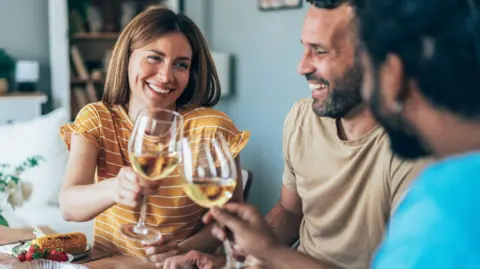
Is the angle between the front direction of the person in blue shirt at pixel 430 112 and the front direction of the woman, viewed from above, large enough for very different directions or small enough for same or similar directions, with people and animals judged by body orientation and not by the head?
very different directions

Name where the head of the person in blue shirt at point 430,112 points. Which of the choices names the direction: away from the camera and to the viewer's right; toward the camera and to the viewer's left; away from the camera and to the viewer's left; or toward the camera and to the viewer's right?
away from the camera and to the viewer's left

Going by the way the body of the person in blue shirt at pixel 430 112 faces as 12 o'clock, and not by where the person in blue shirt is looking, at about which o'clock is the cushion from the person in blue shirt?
The cushion is roughly at 12 o'clock from the person in blue shirt.

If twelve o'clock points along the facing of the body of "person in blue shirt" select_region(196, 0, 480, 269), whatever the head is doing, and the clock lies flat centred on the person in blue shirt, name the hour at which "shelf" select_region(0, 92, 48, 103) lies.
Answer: The shelf is roughly at 12 o'clock from the person in blue shirt.

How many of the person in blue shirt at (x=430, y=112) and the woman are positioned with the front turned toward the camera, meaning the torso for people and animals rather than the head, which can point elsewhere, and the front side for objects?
1

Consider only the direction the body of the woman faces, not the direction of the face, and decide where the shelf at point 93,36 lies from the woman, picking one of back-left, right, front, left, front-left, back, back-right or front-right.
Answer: back

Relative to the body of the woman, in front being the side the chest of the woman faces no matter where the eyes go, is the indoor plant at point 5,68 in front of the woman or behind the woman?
behind

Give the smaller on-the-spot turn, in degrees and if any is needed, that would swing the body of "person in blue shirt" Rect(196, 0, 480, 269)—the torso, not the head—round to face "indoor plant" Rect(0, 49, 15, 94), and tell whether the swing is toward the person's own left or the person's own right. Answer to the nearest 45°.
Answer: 0° — they already face it

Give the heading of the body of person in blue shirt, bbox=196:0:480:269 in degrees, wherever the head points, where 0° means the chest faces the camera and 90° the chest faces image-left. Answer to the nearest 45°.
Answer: approximately 135°

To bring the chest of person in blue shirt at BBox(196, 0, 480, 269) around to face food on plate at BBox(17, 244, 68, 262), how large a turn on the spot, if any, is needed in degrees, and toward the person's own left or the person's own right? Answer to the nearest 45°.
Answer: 0° — they already face it
